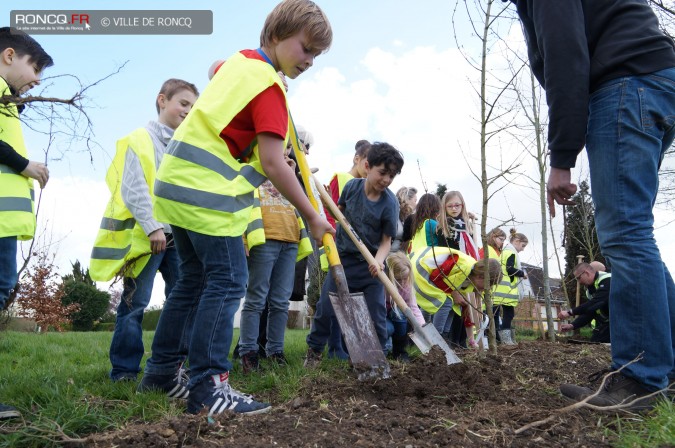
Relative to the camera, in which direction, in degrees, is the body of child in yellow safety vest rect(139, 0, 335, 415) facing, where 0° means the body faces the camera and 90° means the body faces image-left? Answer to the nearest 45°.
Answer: approximately 270°

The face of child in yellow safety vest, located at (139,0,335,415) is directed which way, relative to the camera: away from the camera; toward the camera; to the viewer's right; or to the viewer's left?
to the viewer's right
